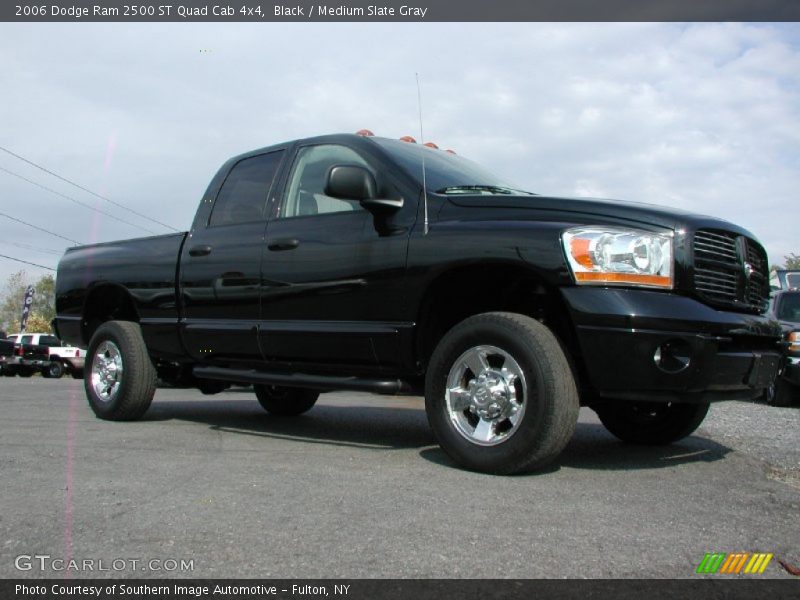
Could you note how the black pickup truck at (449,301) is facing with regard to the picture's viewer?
facing the viewer and to the right of the viewer

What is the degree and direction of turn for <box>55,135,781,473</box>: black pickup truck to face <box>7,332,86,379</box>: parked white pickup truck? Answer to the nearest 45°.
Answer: approximately 180°
